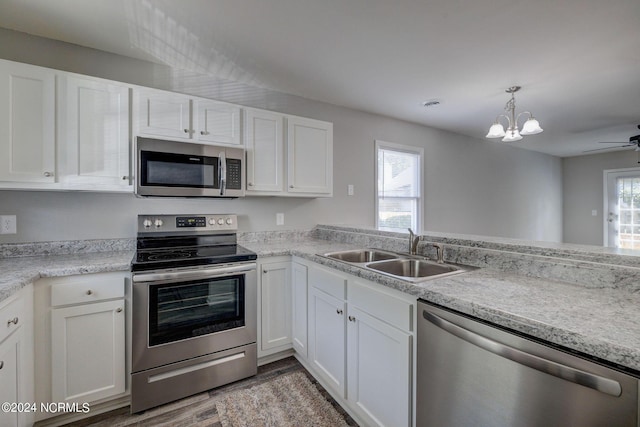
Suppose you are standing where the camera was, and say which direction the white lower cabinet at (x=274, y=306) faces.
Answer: facing the viewer and to the right of the viewer

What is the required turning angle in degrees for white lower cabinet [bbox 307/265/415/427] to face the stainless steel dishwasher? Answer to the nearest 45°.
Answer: approximately 90° to its left

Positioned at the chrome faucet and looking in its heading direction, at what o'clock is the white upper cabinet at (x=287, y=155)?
The white upper cabinet is roughly at 2 o'clock from the chrome faucet.

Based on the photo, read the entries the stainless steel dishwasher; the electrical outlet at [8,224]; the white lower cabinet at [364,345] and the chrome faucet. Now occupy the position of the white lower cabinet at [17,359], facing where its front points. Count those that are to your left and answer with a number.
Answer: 1

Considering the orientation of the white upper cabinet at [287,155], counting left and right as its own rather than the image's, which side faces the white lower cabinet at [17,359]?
right

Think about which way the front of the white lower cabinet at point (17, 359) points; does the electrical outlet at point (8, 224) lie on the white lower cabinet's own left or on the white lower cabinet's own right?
on the white lower cabinet's own left

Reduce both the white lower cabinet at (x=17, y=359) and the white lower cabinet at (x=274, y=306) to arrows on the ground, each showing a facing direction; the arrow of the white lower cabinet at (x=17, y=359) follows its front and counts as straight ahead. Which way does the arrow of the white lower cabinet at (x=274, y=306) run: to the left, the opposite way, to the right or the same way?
to the right

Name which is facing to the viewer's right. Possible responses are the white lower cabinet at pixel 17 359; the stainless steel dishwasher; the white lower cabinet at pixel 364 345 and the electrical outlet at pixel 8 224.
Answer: the white lower cabinet at pixel 17 359
